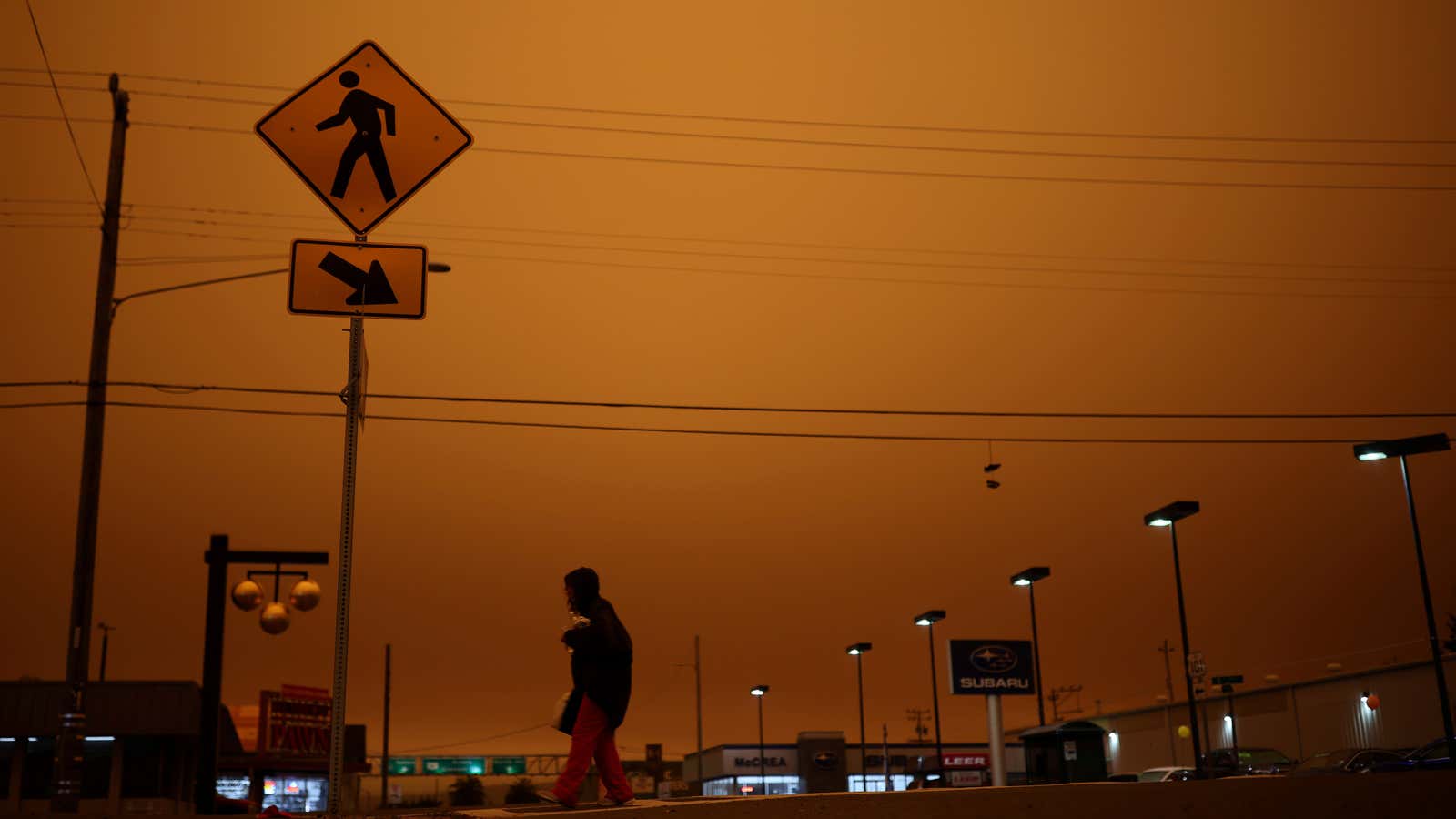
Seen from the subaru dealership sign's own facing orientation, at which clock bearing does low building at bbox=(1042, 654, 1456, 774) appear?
The low building is roughly at 7 o'clock from the subaru dealership sign.

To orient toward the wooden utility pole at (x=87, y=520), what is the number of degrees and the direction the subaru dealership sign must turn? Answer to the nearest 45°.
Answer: approximately 45° to its right

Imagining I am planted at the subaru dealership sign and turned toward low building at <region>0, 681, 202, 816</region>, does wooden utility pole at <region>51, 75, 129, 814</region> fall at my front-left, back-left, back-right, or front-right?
front-left

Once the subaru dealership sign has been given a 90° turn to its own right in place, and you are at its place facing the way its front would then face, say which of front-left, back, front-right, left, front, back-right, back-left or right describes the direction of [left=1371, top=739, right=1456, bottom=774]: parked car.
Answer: back-right

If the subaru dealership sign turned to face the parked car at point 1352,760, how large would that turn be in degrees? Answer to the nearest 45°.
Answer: approximately 135° to its left

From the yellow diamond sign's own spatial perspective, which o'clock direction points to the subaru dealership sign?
The subaru dealership sign is roughly at 7 o'clock from the yellow diamond sign.

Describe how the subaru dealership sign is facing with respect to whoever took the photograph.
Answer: facing the viewer

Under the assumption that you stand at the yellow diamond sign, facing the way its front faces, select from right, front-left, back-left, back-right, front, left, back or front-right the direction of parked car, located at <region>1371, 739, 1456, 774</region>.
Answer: back-left

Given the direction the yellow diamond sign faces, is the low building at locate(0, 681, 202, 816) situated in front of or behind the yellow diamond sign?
behind

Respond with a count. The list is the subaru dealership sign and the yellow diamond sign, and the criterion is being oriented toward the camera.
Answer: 2

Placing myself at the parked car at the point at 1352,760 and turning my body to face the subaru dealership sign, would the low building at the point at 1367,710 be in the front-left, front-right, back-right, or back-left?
back-right
